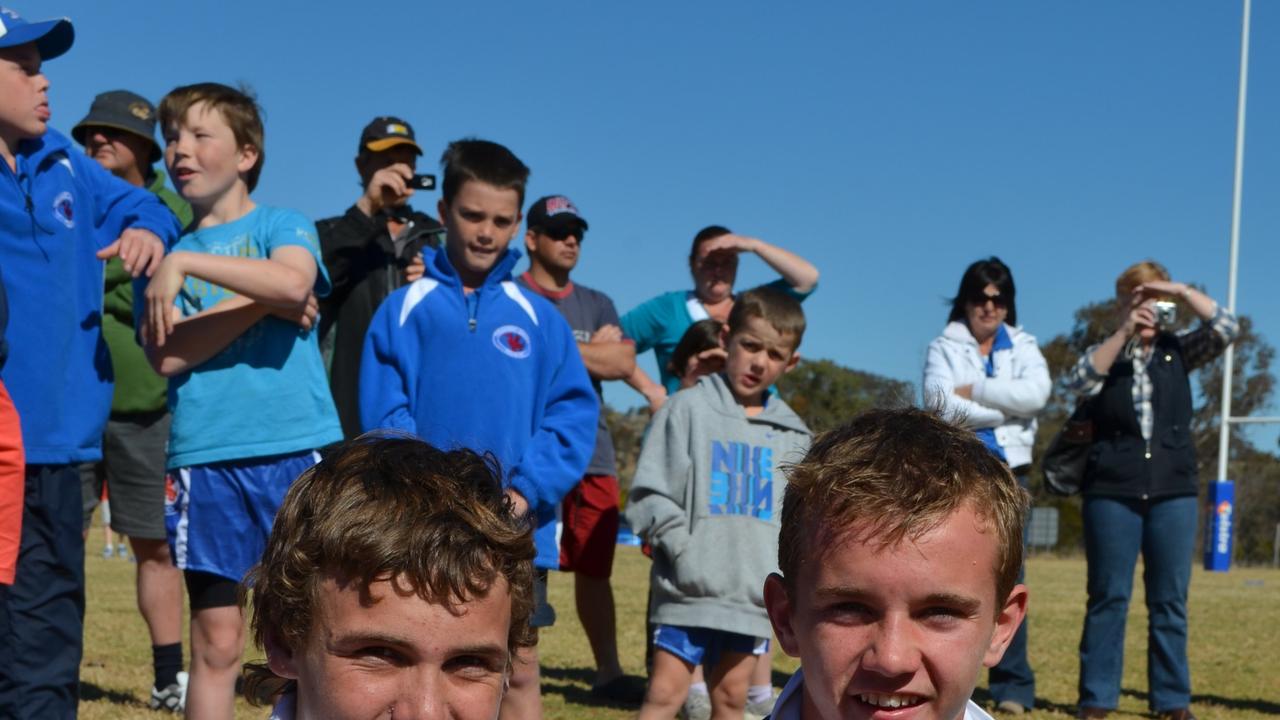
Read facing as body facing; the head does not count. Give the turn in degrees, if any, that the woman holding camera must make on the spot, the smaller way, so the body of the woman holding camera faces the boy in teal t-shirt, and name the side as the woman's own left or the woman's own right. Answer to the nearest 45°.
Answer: approximately 45° to the woman's own right

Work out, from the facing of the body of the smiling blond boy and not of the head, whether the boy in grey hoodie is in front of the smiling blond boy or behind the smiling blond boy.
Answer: behind

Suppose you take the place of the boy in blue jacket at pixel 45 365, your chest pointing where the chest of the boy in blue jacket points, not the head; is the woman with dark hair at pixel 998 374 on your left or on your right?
on your left

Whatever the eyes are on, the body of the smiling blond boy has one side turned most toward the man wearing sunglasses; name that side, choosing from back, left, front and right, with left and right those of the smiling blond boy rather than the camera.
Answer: back

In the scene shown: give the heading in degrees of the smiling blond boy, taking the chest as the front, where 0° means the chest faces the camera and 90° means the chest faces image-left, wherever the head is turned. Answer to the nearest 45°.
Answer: approximately 0°

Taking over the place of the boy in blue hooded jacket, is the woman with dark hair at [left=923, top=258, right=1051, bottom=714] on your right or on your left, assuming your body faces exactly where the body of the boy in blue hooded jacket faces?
on your left
